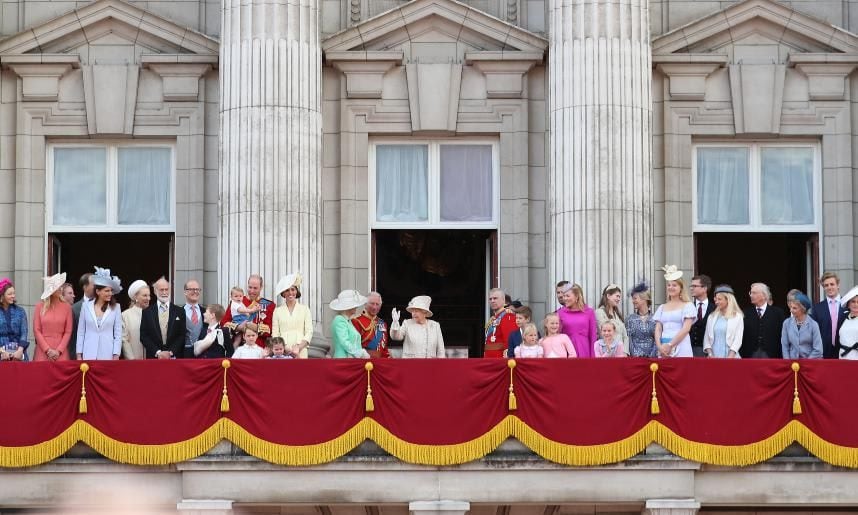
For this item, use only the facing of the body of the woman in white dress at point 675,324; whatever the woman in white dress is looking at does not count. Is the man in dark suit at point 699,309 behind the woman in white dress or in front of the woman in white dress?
behind

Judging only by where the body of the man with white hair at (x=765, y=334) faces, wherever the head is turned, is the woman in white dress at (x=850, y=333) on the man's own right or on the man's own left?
on the man's own left

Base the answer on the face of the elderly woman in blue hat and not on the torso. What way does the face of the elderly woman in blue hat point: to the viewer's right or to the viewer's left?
to the viewer's left

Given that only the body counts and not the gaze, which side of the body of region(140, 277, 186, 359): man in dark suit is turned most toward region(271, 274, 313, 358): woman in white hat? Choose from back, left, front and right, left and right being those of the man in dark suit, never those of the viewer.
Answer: left

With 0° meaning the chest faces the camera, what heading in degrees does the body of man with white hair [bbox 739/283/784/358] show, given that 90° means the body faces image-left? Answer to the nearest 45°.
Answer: approximately 0°
